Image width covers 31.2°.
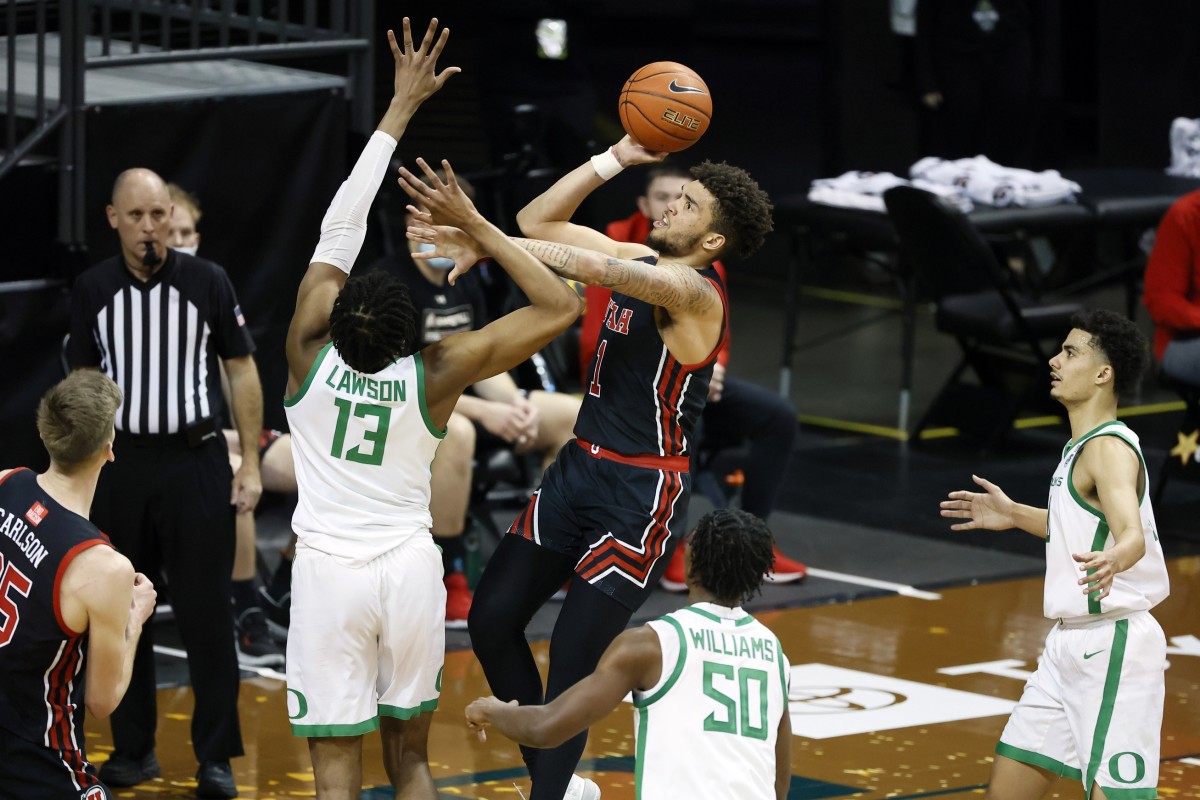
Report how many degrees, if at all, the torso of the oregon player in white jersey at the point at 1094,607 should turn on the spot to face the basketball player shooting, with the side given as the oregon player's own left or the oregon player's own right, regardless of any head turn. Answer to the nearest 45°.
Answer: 0° — they already face them

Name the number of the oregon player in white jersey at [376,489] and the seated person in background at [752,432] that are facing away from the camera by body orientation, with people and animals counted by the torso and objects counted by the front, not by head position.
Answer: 1

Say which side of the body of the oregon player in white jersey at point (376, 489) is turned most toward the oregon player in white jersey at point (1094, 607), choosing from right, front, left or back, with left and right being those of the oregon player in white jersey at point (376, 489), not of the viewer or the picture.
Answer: right

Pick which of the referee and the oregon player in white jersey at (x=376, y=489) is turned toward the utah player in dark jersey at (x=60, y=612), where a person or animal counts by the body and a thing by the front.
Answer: the referee

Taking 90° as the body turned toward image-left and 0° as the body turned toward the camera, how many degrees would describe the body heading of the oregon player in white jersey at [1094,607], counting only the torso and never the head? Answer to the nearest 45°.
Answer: approximately 90°

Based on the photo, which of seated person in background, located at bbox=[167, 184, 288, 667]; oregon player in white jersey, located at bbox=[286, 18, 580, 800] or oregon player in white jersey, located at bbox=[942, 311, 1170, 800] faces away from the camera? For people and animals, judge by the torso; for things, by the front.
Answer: oregon player in white jersey, located at bbox=[286, 18, 580, 800]

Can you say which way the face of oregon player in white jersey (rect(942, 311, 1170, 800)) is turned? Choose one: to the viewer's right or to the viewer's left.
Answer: to the viewer's left

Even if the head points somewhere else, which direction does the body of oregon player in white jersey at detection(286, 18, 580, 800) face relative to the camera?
away from the camera

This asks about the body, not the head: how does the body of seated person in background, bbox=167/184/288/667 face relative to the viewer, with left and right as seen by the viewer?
facing the viewer and to the right of the viewer

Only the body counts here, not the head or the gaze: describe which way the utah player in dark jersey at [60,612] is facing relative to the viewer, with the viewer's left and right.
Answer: facing away from the viewer and to the right of the viewer
